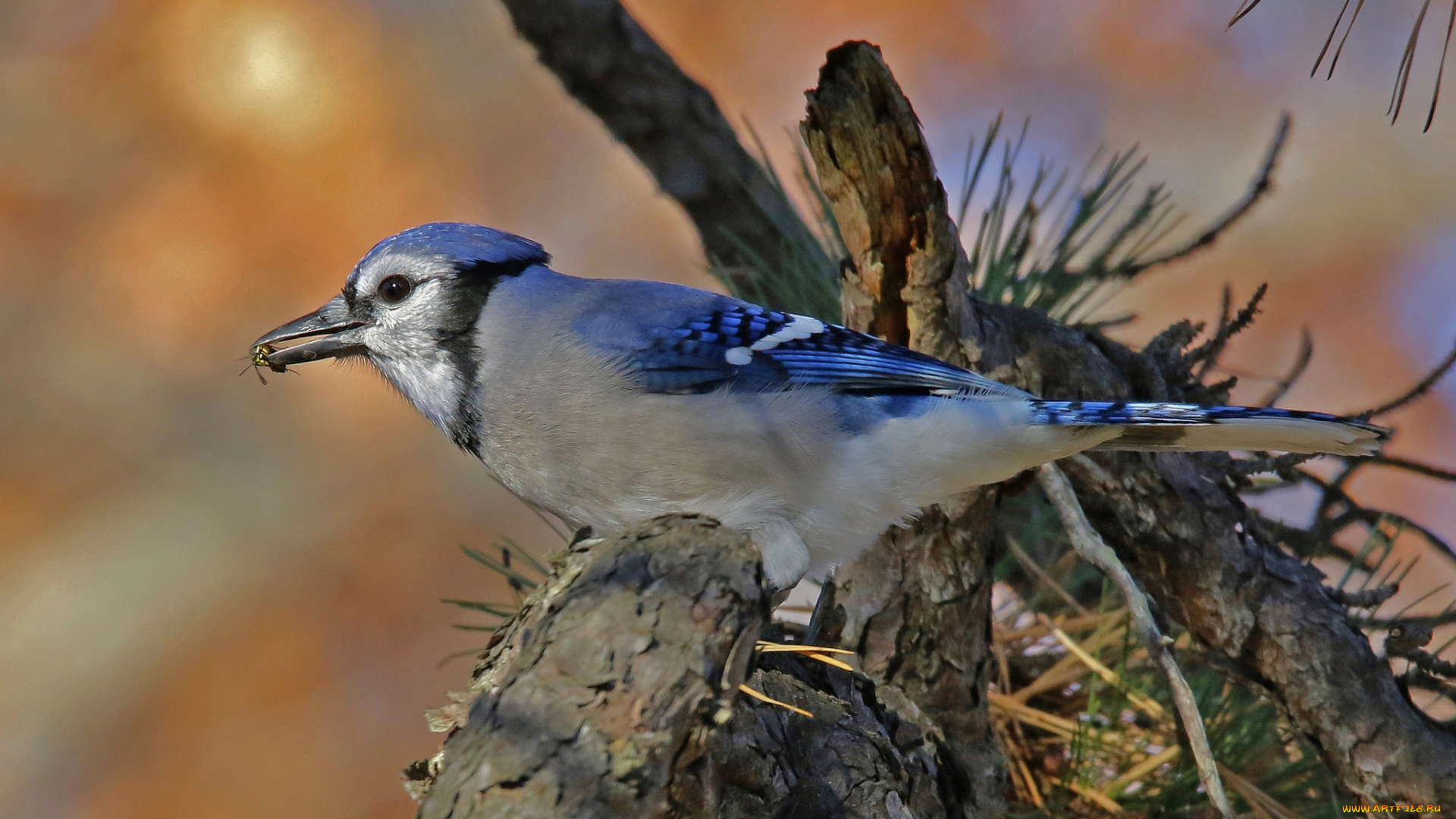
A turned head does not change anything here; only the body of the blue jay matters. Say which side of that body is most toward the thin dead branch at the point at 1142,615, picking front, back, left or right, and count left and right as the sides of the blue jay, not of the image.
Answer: back

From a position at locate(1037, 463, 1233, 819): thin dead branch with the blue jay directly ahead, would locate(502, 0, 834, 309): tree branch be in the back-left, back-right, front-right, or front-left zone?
front-right

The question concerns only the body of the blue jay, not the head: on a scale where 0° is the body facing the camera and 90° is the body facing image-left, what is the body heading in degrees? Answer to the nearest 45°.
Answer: approximately 90°

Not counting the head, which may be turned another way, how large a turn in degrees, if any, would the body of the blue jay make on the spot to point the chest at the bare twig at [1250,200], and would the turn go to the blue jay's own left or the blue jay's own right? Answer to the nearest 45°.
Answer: approximately 180°

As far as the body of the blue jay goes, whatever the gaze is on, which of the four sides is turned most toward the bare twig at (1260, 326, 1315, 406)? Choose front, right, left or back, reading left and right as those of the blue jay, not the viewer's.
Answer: back
